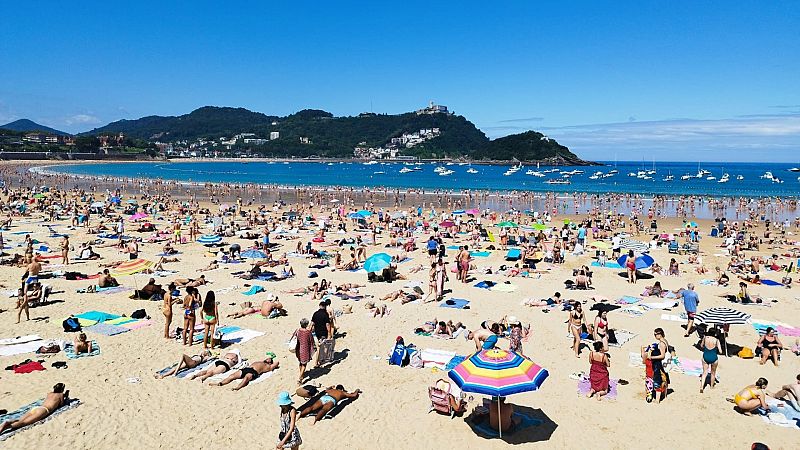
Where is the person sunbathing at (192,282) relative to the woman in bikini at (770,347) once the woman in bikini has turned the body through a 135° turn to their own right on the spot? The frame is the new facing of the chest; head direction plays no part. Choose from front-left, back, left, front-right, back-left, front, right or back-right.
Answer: front-left

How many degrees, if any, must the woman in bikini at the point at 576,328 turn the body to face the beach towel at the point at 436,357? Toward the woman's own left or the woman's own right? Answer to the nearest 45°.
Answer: approximately 45° to the woman's own right

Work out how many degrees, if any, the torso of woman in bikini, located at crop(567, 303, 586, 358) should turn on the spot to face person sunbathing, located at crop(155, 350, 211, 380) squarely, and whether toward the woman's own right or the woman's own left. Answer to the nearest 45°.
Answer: approximately 45° to the woman's own right

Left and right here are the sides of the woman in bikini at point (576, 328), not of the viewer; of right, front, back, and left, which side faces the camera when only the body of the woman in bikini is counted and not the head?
front

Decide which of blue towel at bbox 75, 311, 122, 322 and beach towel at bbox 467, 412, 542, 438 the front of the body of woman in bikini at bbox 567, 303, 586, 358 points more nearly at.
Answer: the beach towel

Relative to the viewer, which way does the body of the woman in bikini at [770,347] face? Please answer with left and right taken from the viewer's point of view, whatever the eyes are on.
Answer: facing the viewer

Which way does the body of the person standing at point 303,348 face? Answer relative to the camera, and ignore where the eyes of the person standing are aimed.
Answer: away from the camera
